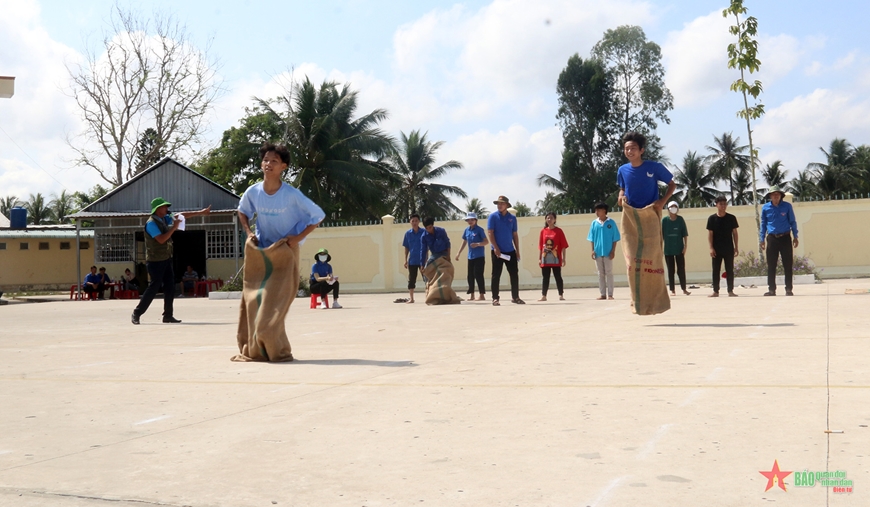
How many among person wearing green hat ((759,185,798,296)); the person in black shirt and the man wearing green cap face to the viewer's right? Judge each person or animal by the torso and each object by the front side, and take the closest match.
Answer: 1

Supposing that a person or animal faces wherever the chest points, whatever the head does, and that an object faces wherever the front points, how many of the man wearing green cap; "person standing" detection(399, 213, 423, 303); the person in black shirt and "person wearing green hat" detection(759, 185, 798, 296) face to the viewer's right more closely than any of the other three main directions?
1

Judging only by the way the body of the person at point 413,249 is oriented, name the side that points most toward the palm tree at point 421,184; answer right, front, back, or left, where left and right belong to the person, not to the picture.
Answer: back

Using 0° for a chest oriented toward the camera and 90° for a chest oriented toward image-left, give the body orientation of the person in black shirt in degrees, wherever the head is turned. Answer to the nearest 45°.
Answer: approximately 0°

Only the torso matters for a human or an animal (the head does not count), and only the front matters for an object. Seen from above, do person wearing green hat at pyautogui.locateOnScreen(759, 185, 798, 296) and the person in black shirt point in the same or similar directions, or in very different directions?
same or similar directions

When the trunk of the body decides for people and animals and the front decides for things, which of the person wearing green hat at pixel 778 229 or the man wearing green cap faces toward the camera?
the person wearing green hat

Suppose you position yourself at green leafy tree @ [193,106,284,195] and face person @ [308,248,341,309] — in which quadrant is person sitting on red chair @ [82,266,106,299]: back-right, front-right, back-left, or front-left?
front-right

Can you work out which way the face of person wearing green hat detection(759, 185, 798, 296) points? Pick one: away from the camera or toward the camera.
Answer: toward the camera

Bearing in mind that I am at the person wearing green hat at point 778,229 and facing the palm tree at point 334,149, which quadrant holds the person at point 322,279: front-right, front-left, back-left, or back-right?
front-left

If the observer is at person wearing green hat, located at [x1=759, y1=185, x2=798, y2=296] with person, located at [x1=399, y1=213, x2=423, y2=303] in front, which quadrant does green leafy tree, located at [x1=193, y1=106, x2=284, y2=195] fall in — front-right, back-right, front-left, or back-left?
front-right

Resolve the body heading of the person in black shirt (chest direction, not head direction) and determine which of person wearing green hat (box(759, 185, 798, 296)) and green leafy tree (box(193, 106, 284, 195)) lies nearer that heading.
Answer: the person wearing green hat

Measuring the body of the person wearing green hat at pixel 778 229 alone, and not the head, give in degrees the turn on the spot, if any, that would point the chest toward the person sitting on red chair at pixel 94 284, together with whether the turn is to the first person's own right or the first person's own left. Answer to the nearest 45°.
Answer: approximately 90° to the first person's own right

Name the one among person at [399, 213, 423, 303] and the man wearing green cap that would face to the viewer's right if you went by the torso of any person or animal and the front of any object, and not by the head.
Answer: the man wearing green cap

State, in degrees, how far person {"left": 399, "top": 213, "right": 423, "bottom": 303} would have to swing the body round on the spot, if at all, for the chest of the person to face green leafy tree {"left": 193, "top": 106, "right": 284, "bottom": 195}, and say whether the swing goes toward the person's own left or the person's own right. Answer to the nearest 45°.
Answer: approximately 180°

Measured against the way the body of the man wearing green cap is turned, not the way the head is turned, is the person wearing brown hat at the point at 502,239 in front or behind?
in front

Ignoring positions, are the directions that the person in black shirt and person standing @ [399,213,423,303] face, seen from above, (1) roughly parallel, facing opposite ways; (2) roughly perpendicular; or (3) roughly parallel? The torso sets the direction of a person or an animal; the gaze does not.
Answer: roughly parallel

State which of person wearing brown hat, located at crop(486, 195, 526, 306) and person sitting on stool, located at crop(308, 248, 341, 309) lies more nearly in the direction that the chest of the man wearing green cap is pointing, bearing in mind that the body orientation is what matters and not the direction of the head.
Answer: the person wearing brown hat

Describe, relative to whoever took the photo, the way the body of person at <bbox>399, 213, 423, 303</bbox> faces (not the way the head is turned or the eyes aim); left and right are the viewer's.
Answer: facing the viewer

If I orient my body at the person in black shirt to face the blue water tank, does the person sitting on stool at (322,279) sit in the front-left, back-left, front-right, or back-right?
front-left
